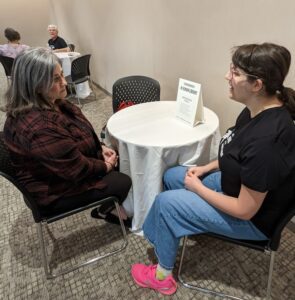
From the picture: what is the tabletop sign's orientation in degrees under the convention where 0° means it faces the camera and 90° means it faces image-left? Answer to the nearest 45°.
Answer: approximately 45°

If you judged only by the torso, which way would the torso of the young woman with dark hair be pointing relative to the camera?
to the viewer's left

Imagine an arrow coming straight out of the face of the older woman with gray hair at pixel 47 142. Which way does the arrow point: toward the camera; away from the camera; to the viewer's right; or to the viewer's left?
to the viewer's right

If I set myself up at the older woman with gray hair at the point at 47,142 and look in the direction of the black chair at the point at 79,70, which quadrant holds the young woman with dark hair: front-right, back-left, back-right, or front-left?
back-right

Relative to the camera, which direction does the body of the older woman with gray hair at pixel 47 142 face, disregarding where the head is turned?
to the viewer's right

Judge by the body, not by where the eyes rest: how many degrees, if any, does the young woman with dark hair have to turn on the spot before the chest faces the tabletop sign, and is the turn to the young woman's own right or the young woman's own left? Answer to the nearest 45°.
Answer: approximately 45° to the young woman's own right

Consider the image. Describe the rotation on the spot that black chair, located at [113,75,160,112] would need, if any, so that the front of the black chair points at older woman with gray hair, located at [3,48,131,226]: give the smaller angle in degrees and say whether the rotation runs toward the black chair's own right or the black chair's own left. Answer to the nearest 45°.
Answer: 0° — it already faces them

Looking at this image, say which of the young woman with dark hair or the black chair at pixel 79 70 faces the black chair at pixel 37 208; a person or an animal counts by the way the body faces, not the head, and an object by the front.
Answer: the young woman with dark hair

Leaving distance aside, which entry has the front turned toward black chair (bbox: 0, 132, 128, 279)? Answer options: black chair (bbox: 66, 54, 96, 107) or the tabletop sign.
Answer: the tabletop sign

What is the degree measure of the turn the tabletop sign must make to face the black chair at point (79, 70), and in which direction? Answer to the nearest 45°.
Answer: approximately 90° to its right

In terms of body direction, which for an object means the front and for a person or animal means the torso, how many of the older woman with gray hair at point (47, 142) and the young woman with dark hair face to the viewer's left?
1
